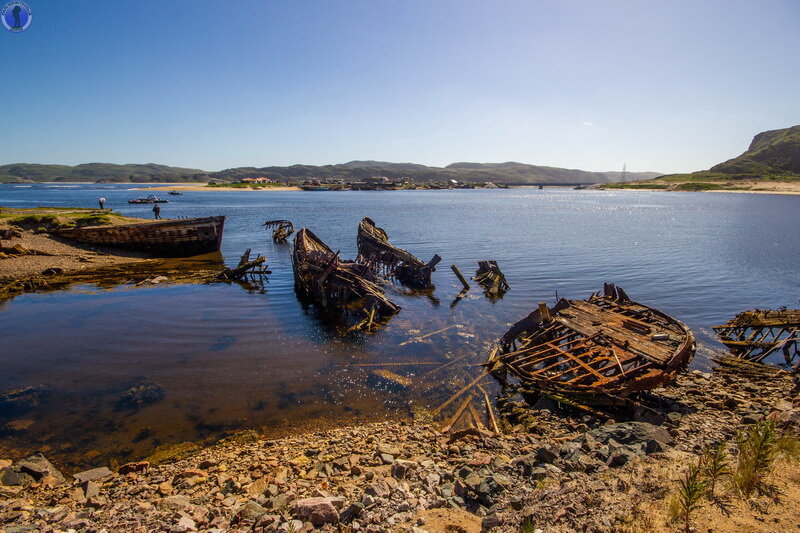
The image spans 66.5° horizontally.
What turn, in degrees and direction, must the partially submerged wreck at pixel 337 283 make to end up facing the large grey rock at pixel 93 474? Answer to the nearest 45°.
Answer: approximately 135° to its left

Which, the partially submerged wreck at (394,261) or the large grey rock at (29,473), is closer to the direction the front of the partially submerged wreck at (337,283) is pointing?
the partially submerged wreck

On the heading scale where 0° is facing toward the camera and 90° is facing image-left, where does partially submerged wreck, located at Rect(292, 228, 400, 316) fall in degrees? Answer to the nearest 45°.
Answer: approximately 135°
